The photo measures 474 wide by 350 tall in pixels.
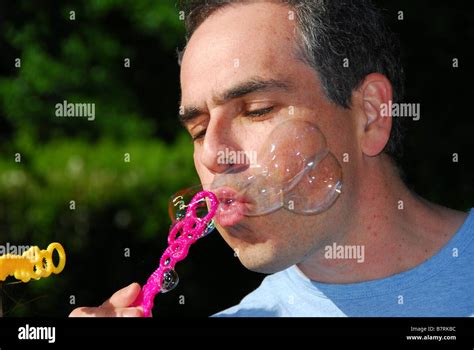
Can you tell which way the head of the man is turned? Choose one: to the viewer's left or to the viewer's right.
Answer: to the viewer's left

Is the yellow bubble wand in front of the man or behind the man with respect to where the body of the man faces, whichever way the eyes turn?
in front

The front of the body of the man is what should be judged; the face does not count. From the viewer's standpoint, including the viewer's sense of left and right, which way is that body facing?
facing the viewer and to the left of the viewer
